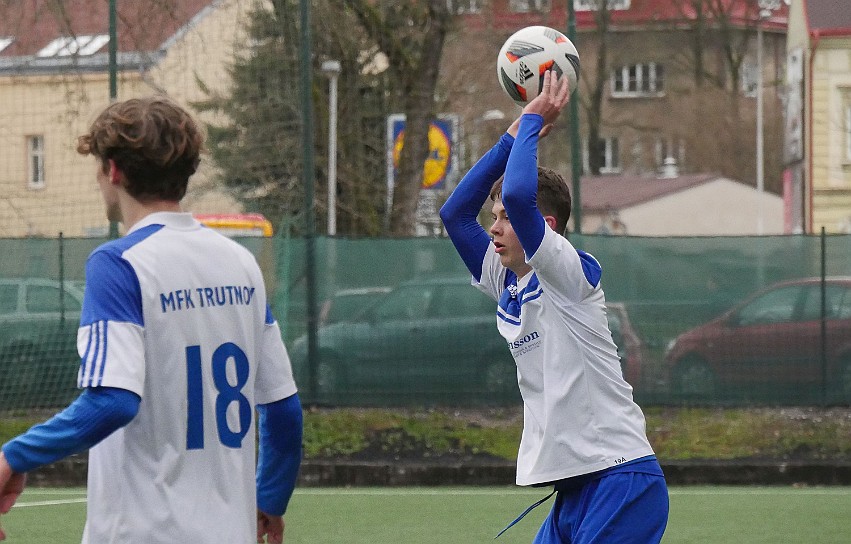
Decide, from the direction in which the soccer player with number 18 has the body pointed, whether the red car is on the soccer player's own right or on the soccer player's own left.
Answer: on the soccer player's own right

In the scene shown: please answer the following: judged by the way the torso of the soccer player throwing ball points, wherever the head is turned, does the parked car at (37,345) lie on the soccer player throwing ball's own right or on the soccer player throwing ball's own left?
on the soccer player throwing ball's own right

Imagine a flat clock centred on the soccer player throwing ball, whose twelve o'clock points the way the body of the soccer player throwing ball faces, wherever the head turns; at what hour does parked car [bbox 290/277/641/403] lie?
The parked car is roughly at 4 o'clock from the soccer player throwing ball.

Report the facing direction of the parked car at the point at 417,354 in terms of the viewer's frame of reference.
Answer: facing to the left of the viewer

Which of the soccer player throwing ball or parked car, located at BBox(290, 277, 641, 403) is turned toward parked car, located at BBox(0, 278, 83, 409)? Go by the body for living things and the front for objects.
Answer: parked car, located at BBox(290, 277, 641, 403)

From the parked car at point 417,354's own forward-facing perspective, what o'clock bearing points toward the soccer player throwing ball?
The soccer player throwing ball is roughly at 9 o'clock from the parked car.

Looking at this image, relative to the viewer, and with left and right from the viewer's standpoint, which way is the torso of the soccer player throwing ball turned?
facing the viewer and to the left of the viewer

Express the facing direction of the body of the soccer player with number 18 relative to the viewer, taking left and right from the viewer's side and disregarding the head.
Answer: facing away from the viewer and to the left of the viewer

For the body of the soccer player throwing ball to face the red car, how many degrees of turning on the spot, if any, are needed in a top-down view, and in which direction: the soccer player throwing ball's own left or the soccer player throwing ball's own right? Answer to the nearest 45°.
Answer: approximately 135° to the soccer player throwing ball's own right

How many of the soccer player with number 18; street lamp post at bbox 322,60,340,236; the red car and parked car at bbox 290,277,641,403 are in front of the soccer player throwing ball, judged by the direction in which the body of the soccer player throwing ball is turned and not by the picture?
1

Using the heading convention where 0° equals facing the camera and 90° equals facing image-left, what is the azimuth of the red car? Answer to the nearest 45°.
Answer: approximately 90°
